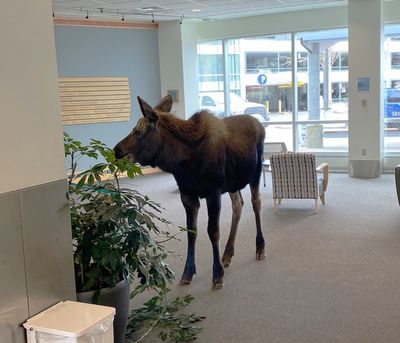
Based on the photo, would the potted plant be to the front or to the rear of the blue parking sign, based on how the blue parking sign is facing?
to the front

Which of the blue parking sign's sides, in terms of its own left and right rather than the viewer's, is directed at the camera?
front

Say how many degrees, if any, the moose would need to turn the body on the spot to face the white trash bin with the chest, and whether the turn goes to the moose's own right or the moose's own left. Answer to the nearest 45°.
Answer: approximately 45° to the moose's own left

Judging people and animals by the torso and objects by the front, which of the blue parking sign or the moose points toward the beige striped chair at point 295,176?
the blue parking sign

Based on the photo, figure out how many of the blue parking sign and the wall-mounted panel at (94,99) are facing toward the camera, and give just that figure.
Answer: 2

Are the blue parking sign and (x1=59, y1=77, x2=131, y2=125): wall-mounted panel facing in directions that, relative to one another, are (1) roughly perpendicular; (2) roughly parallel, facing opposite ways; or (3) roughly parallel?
roughly parallel

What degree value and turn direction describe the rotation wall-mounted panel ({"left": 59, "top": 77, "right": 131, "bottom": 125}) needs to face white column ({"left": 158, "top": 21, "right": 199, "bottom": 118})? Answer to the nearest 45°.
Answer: approximately 90° to its left

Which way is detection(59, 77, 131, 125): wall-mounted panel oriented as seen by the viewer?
toward the camera

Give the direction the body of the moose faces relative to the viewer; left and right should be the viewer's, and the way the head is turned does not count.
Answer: facing the viewer and to the left of the viewer

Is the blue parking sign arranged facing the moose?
yes

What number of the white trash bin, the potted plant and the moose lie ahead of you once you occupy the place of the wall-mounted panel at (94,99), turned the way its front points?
3

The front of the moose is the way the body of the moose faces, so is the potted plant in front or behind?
in front

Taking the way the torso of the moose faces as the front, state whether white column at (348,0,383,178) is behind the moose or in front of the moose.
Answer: behind

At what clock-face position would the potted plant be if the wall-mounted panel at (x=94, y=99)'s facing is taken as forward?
The potted plant is roughly at 12 o'clock from the wall-mounted panel.

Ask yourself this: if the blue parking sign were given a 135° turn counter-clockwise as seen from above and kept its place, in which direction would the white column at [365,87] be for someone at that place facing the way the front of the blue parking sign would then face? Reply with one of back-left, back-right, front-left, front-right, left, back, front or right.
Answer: right
